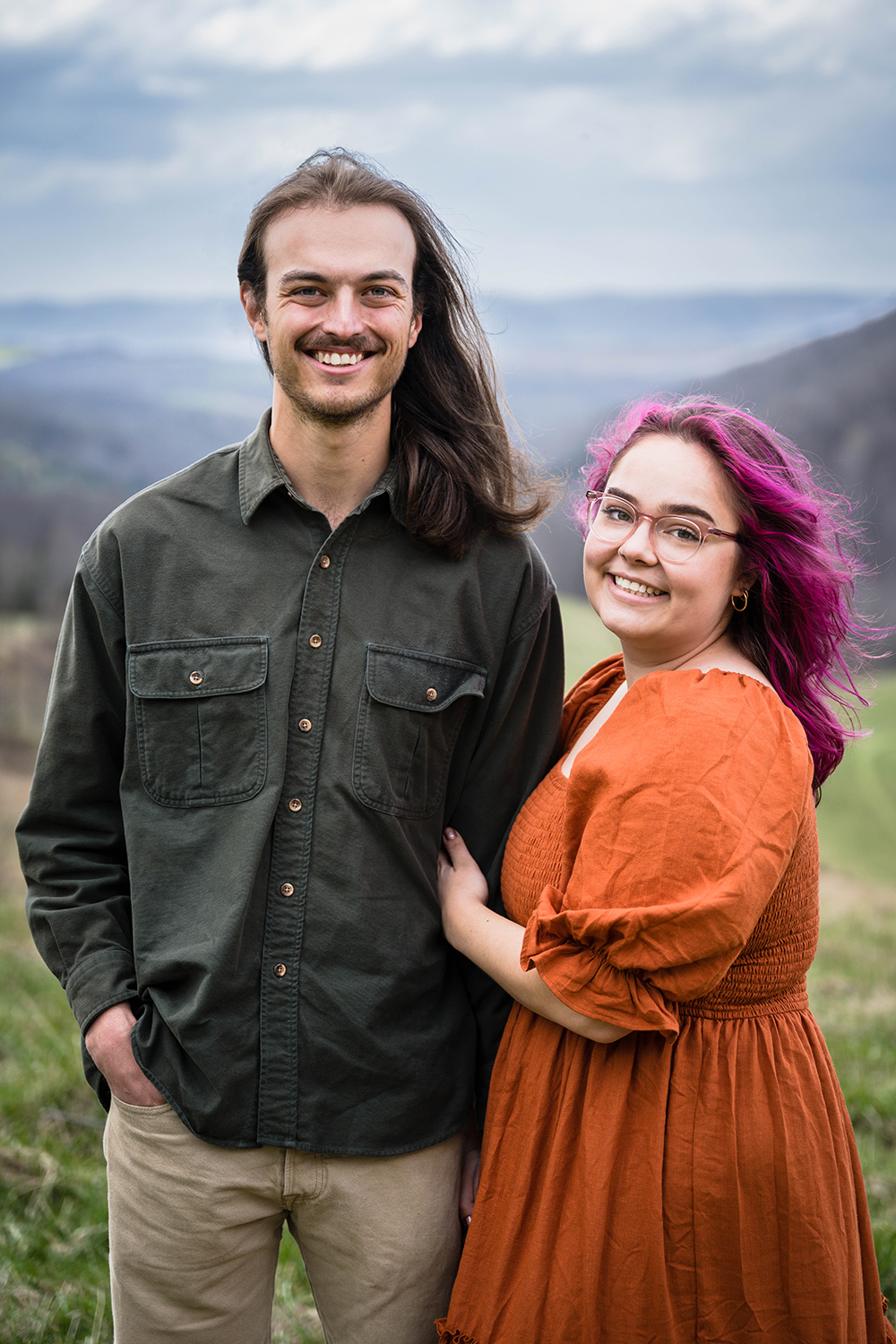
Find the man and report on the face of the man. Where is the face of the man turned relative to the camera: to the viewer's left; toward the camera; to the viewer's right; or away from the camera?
toward the camera

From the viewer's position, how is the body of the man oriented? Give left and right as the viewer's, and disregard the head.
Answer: facing the viewer

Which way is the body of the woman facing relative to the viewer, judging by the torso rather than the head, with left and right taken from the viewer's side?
facing to the left of the viewer
